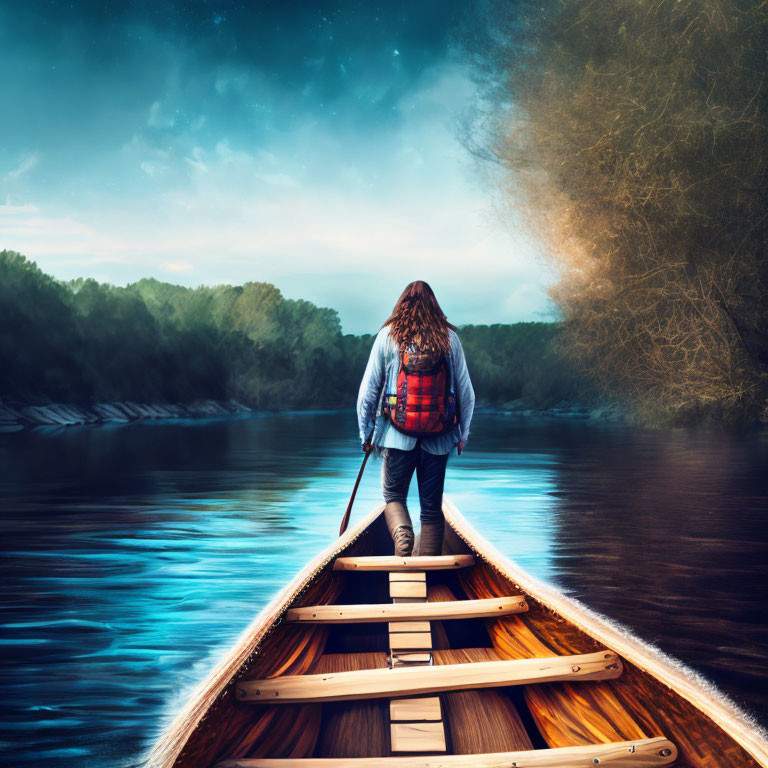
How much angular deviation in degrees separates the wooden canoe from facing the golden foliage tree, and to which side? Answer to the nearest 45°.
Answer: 0° — it already faces it

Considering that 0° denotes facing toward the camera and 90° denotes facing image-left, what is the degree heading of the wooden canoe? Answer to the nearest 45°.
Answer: approximately 180°

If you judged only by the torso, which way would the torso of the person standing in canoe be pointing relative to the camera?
away from the camera

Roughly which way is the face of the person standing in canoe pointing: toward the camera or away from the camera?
away from the camera

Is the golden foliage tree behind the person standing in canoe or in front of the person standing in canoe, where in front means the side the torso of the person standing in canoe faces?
in front
